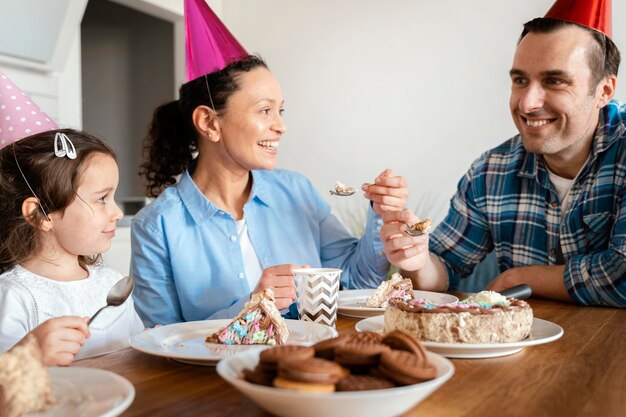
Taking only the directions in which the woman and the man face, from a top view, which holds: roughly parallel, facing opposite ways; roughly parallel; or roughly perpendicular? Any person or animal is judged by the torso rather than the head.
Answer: roughly perpendicular

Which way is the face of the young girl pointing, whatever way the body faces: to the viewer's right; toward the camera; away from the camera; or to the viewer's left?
to the viewer's right

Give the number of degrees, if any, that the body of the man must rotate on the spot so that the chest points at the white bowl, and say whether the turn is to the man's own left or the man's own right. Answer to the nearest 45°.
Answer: approximately 45° to the man's own left

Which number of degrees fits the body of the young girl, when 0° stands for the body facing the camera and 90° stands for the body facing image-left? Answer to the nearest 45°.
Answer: approximately 315°
